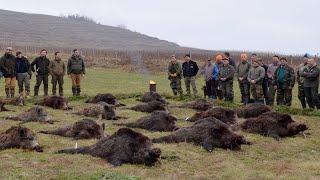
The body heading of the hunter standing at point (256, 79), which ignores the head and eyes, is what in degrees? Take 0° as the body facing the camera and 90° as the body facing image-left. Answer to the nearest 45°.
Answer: approximately 45°

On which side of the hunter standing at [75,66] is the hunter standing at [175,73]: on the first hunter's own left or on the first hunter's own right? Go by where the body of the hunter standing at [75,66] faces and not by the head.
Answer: on the first hunter's own left

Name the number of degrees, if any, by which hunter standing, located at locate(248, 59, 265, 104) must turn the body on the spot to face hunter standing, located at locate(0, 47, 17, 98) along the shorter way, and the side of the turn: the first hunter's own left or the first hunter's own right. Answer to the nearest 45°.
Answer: approximately 45° to the first hunter's own right

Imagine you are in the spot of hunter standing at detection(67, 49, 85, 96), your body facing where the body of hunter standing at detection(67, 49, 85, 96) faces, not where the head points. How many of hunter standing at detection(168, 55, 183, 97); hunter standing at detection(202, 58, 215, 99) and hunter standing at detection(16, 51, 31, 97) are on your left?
2

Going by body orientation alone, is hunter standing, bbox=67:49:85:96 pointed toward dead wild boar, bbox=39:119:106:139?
yes

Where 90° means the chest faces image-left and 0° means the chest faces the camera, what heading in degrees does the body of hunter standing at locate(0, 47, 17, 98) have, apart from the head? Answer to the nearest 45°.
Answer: approximately 0°

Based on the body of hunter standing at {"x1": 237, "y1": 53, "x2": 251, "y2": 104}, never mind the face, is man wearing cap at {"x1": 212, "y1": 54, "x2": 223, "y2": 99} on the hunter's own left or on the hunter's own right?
on the hunter's own right

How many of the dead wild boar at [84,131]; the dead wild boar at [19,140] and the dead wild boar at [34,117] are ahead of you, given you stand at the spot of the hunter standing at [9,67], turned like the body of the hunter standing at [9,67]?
3

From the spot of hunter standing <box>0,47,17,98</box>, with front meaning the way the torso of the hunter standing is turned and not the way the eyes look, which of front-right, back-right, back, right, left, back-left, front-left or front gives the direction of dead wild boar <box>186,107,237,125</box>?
front-left

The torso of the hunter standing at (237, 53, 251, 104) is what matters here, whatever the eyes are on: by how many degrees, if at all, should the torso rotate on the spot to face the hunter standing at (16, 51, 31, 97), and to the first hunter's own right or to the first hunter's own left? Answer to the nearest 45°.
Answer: approximately 45° to the first hunter's own right

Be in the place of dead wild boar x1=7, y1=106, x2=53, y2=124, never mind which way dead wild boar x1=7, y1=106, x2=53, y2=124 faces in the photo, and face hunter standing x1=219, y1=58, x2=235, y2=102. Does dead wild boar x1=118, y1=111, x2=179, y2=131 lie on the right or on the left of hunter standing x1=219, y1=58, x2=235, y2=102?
right

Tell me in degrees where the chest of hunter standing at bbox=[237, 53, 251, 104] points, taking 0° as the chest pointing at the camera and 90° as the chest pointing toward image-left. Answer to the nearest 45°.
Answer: approximately 45°
